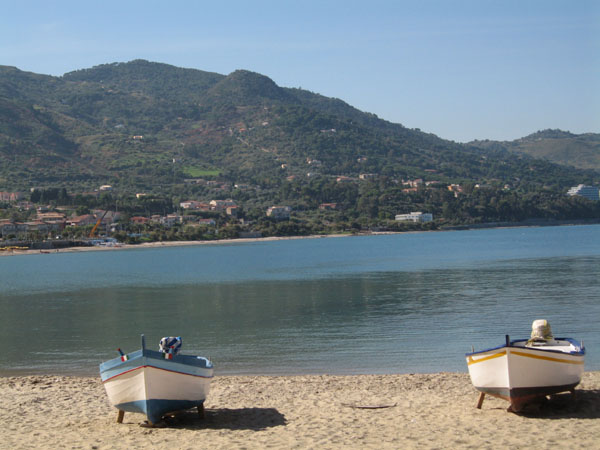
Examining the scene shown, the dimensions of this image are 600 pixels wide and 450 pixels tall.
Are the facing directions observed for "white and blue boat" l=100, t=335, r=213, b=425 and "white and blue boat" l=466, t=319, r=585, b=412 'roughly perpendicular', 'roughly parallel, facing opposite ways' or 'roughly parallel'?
roughly parallel

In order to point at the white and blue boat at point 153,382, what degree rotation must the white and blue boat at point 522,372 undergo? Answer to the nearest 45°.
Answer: approximately 45° to its right

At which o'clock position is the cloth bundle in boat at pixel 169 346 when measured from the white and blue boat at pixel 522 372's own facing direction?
The cloth bundle in boat is roughly at 1 o'clock from the white and blue boat.

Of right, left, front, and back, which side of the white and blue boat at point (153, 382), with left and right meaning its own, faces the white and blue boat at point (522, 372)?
left

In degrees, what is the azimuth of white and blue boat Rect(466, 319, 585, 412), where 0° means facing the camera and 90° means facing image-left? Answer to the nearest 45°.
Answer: approximately 45°

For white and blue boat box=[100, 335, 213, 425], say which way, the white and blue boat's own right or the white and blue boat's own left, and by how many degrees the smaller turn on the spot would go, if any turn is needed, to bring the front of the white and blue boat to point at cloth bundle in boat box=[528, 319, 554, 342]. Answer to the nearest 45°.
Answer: approximately 90° to the white and blue boat's own left

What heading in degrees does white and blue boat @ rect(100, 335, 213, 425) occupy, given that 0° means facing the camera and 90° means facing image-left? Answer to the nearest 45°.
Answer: approximately 0°
